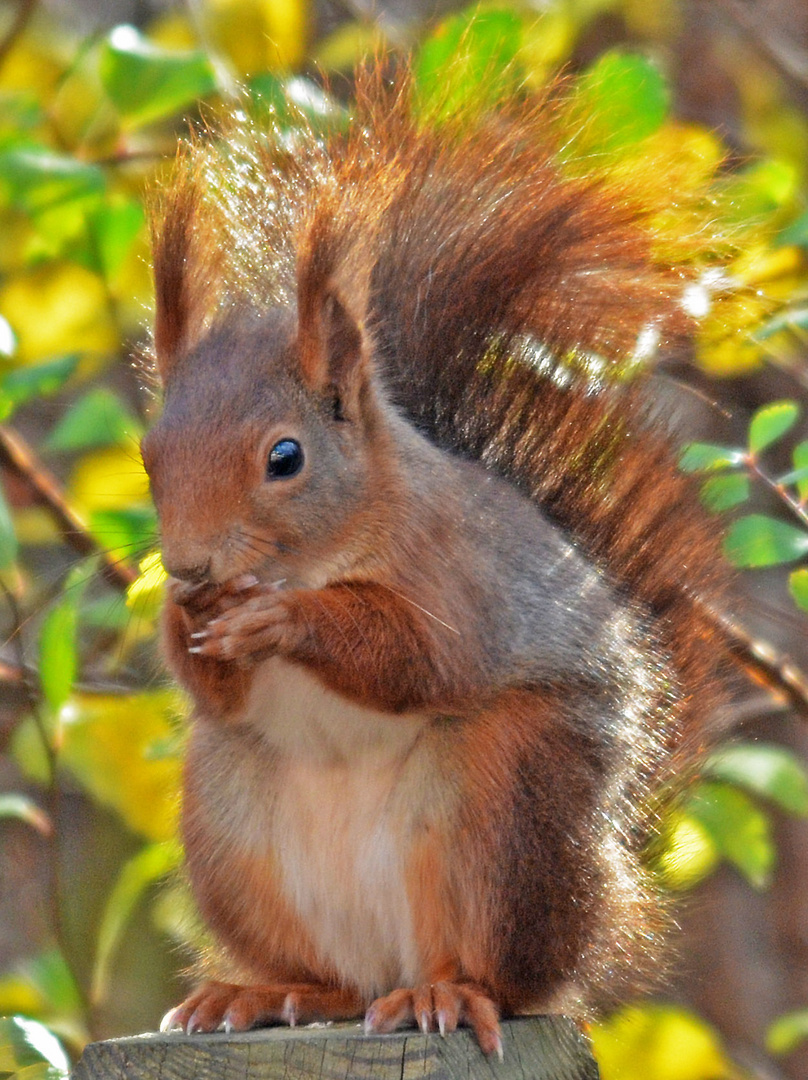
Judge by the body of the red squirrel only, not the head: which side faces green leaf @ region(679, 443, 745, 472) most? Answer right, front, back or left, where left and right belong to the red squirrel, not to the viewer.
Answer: back

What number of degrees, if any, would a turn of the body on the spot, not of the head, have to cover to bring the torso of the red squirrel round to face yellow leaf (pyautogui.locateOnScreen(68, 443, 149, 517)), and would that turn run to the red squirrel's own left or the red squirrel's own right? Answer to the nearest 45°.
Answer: approximately 90° to the red squirrel's own right

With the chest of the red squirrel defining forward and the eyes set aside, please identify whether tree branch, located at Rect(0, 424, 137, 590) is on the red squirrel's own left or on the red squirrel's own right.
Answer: on the red squirrel's own right

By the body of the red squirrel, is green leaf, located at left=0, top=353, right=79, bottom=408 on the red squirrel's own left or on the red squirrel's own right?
on the red squirrel's own right

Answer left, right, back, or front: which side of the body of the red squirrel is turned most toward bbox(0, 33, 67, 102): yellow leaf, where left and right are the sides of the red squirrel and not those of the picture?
right

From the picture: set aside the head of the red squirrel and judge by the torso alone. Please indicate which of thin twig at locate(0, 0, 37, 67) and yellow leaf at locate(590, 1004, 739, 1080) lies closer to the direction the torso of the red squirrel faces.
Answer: the thin twig
